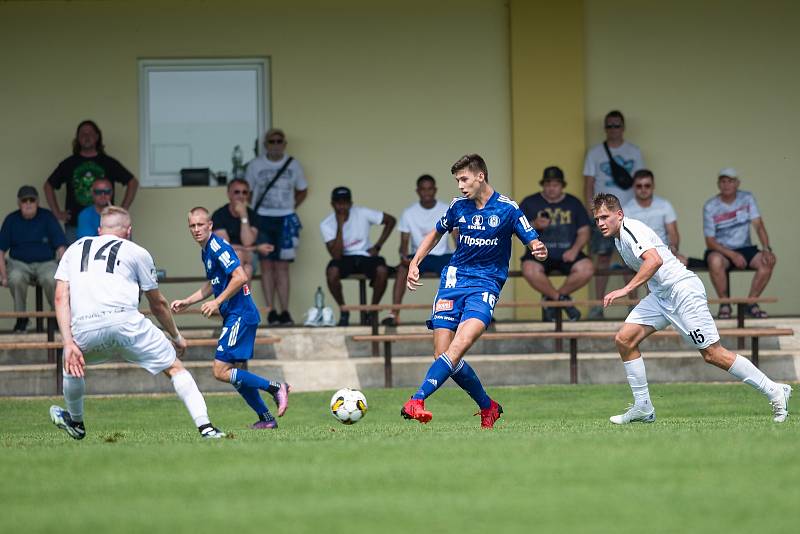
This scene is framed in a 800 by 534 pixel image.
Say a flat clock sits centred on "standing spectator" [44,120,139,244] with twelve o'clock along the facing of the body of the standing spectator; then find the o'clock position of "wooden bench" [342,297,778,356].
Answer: The wooden bench is roughly at 10 o'clock from the standing spectator.

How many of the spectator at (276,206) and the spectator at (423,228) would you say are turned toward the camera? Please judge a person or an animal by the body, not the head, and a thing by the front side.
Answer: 2

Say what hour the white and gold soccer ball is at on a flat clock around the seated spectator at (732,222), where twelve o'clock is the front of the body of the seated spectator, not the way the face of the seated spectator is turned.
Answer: The white and gold soccer ball is roughly at 1 o'clock from the seated spectator.

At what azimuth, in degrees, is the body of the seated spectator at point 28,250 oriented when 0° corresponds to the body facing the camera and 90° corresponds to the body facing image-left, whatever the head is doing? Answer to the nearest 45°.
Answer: approximately 0°

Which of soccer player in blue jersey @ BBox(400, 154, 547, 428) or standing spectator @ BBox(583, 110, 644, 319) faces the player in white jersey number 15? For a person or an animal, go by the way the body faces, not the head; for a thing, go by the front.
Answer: the standing spectator

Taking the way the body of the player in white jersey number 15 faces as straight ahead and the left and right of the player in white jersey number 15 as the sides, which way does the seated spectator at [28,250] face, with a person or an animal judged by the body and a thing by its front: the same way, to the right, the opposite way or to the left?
to the left
